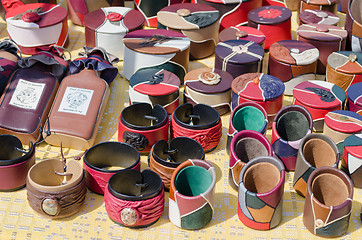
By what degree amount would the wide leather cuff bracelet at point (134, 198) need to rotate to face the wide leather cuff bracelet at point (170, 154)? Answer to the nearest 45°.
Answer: approximately 135° to its left

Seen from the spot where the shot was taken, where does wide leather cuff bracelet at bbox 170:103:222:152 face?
facing the viewer

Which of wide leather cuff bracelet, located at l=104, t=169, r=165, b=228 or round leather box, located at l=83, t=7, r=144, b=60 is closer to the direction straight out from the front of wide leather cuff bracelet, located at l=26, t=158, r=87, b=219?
the wide leather cuff bracelet

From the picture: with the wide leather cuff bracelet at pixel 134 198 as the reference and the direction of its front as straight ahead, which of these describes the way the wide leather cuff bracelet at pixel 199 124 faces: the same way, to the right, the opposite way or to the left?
the same way

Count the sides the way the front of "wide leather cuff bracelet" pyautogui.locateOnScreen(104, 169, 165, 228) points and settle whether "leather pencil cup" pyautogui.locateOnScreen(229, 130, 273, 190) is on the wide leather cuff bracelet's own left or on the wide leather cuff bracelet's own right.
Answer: on the wide leather cuff bracelet's own left

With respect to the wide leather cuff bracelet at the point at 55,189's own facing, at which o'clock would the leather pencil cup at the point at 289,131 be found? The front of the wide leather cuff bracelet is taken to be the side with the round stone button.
The leather pencil cup is roughly at 9 o'clock from the wide leather cuff bracelet.

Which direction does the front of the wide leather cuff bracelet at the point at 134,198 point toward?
toward the camera

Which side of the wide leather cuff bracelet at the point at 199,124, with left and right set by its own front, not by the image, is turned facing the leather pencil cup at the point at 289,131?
left

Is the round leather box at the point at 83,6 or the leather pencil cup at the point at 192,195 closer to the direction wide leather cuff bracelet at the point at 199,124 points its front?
the leather pencil cup

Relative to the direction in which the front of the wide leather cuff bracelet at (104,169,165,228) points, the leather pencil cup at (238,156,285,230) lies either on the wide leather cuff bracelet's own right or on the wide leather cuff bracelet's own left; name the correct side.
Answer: on the wide leather cuff bracelet's own left

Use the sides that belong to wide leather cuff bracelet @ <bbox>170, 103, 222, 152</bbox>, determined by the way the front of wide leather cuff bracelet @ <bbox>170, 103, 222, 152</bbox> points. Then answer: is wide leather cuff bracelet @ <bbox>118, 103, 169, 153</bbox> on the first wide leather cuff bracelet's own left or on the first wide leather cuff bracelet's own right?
on the first wide leather cuff bracelet's own right

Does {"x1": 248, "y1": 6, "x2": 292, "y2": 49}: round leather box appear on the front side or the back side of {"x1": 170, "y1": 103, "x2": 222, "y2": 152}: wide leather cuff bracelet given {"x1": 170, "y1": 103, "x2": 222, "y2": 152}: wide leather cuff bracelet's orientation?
on the back side

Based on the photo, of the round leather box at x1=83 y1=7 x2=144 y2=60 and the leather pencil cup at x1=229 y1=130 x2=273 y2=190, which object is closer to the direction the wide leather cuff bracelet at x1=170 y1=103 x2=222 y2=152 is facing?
the leather pencil cup

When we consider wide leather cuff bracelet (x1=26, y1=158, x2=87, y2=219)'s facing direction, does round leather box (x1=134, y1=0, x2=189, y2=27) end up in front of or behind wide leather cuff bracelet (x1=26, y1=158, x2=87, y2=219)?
behind

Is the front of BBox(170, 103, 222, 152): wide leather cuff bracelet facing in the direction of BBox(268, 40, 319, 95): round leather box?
no

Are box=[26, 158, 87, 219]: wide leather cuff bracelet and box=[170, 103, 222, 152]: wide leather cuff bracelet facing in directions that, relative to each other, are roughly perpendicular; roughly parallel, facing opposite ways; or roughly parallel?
roughly parallel

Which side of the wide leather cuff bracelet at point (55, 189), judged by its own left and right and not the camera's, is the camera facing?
front

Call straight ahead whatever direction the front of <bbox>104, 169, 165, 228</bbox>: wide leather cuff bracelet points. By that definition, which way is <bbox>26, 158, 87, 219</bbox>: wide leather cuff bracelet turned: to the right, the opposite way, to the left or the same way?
the same way
